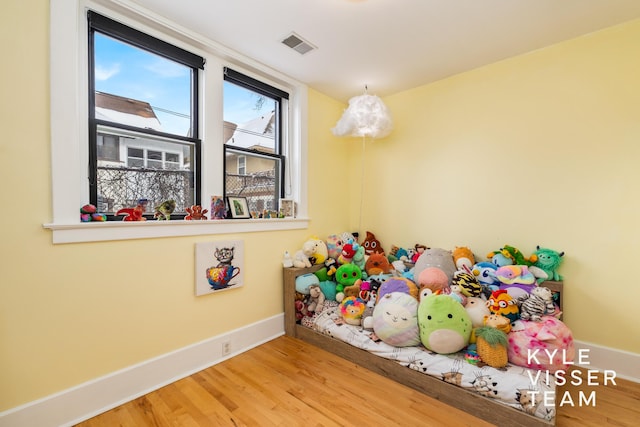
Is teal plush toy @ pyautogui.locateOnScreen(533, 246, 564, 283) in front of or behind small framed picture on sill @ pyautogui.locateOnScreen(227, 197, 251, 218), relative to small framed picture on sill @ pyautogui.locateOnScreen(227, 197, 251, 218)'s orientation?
in front

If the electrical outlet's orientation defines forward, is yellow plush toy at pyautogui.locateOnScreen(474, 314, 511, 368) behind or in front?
in front

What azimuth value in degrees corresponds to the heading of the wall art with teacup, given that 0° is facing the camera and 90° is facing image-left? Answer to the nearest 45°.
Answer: approximately 315°

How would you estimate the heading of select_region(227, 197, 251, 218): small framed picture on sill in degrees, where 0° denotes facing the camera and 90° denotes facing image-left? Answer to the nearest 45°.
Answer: approximately 315°

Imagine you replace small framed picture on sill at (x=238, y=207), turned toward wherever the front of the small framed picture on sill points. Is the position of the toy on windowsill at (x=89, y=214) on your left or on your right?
on your right

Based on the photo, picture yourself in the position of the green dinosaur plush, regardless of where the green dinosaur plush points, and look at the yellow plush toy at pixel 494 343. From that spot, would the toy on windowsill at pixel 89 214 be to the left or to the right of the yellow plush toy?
right
